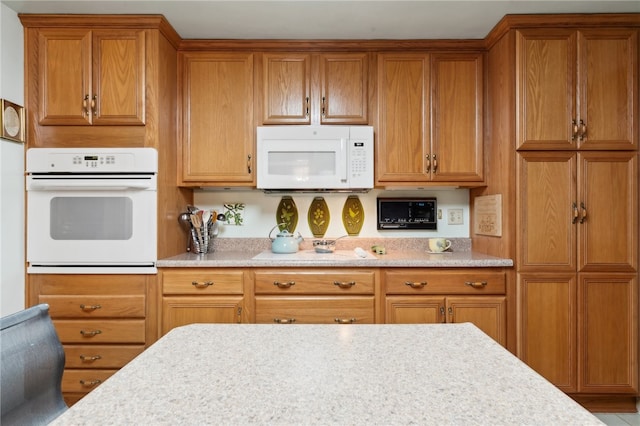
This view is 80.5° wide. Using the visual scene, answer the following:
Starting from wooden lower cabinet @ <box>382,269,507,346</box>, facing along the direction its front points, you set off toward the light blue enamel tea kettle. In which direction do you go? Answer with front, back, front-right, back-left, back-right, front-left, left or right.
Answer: right

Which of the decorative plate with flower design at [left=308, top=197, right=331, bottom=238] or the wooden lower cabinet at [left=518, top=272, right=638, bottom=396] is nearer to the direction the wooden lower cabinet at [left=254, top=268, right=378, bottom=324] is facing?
the wooden lower cabinet

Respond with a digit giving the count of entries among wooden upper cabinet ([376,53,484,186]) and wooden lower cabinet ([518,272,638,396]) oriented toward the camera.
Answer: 2

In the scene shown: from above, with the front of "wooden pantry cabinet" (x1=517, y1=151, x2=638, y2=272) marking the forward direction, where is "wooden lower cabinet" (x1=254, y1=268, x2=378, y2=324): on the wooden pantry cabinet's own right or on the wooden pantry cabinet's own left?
on the wooden pantry cabinet's own right

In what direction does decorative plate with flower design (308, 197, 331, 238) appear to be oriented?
toward the camera

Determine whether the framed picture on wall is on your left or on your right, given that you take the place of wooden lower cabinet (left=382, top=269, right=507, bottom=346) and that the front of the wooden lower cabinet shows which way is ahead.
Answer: on your right

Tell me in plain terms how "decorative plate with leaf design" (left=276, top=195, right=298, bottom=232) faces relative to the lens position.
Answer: facing the viewer

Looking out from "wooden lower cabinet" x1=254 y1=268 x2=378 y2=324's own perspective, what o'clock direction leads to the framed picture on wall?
The framed picture on wall is roughly at 3 o'clock from the wooden lower cabinet.

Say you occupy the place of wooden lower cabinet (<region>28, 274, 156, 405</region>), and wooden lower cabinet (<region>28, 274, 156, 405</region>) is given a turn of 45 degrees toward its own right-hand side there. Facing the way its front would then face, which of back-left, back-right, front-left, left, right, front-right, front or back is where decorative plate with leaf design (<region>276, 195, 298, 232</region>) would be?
back-left

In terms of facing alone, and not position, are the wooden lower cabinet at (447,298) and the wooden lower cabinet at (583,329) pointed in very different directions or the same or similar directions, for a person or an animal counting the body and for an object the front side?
same or similar directions

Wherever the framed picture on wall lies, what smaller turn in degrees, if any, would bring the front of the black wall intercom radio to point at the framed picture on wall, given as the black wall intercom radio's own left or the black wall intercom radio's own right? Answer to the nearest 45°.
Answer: approximately 45° to the black wall intercom radio's own right

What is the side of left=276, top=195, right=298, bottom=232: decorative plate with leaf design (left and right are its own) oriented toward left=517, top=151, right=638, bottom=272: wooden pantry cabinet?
left

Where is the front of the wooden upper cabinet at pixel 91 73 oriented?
toward the camera

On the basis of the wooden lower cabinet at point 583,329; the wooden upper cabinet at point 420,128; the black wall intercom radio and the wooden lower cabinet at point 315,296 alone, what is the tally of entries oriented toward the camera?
4

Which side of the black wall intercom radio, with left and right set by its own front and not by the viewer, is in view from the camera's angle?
front

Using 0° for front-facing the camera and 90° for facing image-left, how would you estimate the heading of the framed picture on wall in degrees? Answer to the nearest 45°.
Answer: approximately 315°
